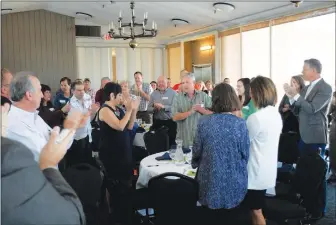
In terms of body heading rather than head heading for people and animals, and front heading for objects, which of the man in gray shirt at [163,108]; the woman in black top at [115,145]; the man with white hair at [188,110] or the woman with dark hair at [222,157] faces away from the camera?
the woman with dark hair

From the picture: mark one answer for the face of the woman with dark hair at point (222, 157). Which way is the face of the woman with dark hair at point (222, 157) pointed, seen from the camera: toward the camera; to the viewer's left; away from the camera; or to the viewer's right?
away from the camera

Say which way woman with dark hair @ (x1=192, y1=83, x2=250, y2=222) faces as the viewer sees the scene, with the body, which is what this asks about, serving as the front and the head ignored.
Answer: away from the camera

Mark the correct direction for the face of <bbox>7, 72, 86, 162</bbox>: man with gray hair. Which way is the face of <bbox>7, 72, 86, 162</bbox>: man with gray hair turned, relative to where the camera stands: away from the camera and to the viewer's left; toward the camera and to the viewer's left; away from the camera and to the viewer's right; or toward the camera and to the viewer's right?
away from the camera and to the viewer's right

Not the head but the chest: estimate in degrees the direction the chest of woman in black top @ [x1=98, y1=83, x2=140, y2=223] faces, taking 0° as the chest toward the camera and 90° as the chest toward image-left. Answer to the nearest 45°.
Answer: approximately 270°

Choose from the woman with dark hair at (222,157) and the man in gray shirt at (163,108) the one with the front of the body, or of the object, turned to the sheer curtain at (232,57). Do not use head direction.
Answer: the woman with dark hair

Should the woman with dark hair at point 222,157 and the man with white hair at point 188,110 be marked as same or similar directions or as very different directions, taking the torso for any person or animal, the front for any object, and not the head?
very different directions

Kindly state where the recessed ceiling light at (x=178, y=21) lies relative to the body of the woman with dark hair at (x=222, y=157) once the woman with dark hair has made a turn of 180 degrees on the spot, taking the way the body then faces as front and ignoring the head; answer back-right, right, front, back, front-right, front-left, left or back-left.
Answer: back

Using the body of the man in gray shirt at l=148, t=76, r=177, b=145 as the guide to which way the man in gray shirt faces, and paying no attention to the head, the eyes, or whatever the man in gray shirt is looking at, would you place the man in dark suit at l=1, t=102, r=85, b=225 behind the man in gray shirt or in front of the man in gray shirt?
in front
